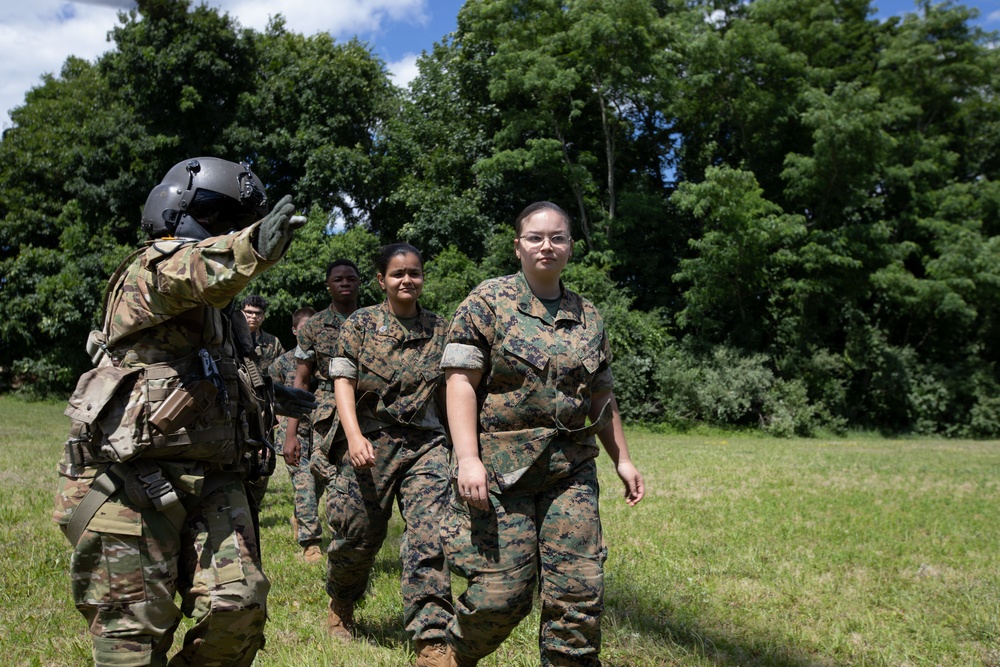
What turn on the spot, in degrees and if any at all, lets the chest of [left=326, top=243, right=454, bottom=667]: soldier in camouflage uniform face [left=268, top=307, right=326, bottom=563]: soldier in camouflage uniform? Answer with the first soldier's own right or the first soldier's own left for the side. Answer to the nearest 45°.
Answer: approximately 135° to the first soldier's own left

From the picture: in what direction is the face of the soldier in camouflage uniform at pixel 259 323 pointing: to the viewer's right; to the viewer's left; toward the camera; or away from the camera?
toward the camera

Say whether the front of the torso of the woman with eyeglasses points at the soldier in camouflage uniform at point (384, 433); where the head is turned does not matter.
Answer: no

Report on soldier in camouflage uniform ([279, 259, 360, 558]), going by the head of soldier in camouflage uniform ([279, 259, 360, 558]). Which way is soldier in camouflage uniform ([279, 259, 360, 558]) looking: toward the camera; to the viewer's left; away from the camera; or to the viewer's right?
toward the camera

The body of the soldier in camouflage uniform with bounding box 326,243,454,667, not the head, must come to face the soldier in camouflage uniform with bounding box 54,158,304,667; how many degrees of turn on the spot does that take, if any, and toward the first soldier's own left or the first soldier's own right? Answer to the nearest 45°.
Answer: approximately 90° to the first soldier's own right

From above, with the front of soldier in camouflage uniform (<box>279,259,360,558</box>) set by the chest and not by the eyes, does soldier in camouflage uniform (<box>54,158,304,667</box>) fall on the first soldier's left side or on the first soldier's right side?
on the first soldier's right side

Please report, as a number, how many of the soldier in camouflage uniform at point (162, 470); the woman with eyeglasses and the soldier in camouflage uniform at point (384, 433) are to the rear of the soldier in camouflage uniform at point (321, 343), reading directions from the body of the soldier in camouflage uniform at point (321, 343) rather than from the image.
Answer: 0

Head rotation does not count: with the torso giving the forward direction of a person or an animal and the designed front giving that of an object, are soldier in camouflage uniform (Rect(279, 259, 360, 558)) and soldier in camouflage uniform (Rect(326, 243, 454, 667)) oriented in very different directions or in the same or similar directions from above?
same or similar directions

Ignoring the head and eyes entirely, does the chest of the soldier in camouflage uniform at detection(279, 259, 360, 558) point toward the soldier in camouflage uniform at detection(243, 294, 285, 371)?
no

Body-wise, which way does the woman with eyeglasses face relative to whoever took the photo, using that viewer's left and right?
facing the viewer and to the right of the viewer

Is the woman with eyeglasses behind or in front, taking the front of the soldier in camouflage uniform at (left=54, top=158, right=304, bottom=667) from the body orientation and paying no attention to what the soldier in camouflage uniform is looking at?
in front

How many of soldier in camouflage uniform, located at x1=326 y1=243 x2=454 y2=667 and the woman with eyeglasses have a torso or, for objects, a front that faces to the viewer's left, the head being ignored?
0

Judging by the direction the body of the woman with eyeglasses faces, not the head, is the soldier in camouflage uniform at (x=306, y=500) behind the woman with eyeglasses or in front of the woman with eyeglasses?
behind

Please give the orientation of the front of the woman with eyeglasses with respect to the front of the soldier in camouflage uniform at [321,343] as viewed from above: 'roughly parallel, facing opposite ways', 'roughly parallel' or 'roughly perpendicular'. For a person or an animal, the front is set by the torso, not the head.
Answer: roughly parallel

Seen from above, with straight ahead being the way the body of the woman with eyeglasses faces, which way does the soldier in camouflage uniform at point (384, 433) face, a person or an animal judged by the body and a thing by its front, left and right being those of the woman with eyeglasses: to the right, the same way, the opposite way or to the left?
the same way
